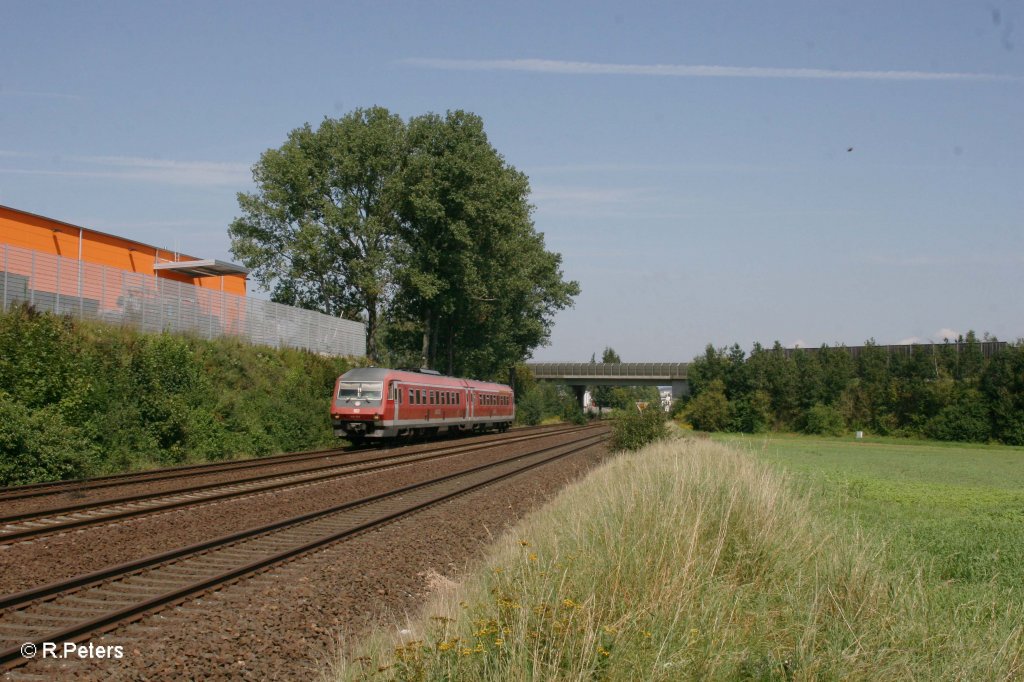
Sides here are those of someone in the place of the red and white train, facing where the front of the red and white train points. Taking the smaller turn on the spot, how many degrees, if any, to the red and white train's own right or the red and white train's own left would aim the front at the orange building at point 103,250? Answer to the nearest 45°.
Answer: approximately 45° to the red and white train's own right

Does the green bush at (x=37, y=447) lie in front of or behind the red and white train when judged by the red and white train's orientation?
in front

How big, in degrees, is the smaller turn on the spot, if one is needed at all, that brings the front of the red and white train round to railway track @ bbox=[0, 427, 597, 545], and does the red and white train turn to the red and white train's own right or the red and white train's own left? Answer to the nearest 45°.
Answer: approximately 45° to the red and white train's own left

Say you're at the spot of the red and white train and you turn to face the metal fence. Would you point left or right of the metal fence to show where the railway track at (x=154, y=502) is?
left

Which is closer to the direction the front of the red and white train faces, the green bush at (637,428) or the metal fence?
the metal fence

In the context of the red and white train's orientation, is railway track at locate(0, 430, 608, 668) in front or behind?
in front

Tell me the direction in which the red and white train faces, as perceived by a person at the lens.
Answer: facing the viewer and to the left of the viewer

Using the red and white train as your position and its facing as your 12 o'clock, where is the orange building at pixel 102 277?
The orange building is roughly at 1 o'clock from the red and white train.
